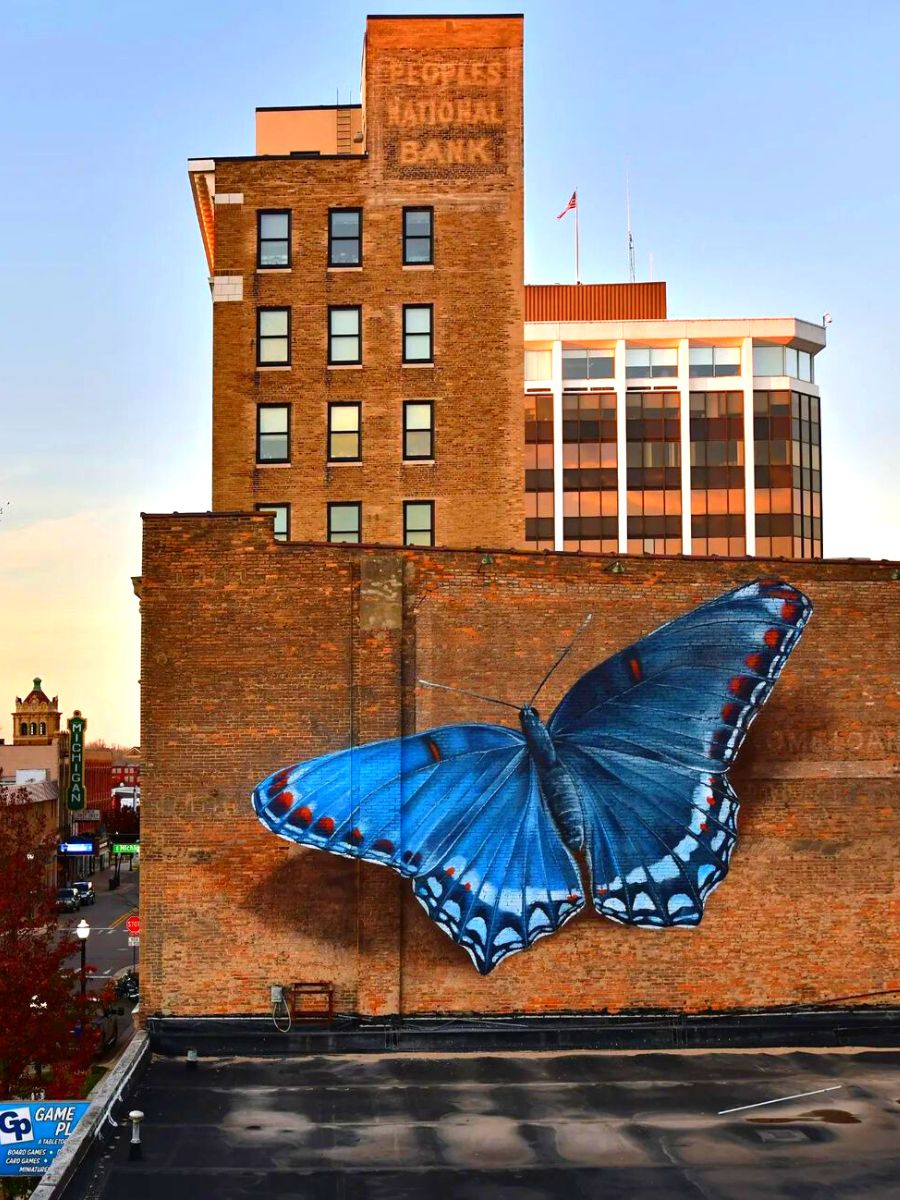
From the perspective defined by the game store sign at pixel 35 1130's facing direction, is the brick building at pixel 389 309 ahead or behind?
behind

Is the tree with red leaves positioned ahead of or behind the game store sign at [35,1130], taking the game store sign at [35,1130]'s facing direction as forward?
behind

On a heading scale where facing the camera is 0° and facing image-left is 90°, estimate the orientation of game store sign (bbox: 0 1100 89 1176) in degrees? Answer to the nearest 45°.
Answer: approximately 0°
